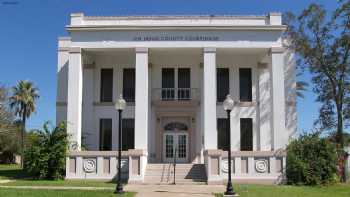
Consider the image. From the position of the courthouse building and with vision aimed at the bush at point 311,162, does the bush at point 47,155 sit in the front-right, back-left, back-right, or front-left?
back-right

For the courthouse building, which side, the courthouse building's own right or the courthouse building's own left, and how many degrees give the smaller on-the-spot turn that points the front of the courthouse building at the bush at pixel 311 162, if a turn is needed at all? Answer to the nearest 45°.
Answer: approximately 45° to the courthouse building's own left

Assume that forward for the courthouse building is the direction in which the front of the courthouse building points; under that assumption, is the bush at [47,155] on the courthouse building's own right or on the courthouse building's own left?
on the courthouse building's own right

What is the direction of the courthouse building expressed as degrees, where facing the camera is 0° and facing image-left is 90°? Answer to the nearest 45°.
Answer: approximately 0°
